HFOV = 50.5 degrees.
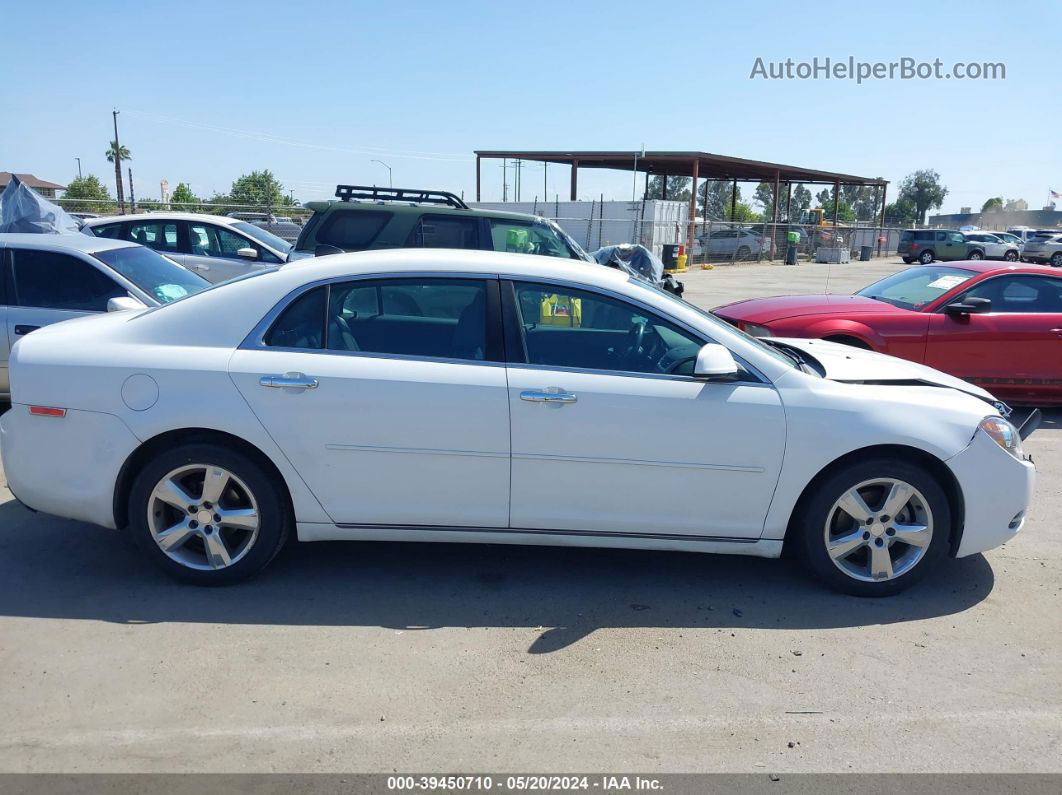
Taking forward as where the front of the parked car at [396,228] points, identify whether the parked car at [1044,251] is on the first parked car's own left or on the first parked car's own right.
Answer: on the first parked car's own left

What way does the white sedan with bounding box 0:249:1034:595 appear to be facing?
to the viewer's right

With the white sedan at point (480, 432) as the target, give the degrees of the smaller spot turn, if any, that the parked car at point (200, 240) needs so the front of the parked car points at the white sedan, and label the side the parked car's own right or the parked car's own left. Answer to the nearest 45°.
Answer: approximately 45° to the parked car's own right

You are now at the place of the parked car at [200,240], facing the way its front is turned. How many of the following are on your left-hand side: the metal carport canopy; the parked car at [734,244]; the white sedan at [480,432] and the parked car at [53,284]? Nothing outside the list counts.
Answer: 2

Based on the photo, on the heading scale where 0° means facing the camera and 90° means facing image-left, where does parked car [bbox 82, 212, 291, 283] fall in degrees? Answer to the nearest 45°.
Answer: approximately 315°

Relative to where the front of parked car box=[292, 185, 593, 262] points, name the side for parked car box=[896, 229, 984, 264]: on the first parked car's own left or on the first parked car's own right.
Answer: on the first parked car's own left

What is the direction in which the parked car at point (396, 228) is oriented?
to the viewer's right

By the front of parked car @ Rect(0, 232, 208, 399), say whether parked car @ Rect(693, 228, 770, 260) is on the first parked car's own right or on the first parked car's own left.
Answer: on the first parked car's own left

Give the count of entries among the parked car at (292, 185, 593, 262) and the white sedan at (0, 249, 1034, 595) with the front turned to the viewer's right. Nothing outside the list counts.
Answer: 2
